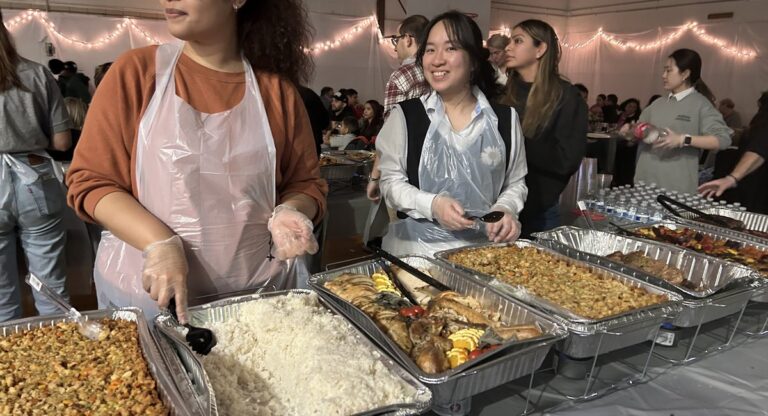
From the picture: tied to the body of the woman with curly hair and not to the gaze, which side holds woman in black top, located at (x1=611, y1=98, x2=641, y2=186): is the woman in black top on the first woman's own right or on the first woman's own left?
on the first woman's own left

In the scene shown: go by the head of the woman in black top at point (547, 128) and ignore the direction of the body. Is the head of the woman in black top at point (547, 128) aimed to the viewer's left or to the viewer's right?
to the viewer's left

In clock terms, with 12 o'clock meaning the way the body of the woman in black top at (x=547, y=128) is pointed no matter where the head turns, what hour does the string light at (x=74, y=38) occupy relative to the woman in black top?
The string light is roughly at 1 o'clock from the woman in black top.

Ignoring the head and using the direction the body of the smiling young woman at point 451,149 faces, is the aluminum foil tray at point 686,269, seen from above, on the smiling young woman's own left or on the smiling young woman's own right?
on the smiling young woman's own left

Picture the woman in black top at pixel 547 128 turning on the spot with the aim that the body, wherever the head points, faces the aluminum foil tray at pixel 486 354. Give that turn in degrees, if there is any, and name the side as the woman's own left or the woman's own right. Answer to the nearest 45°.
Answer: approximately 90° to the woman's own left

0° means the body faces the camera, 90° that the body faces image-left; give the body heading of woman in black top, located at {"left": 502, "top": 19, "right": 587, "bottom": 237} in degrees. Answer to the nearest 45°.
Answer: approximately 90°
